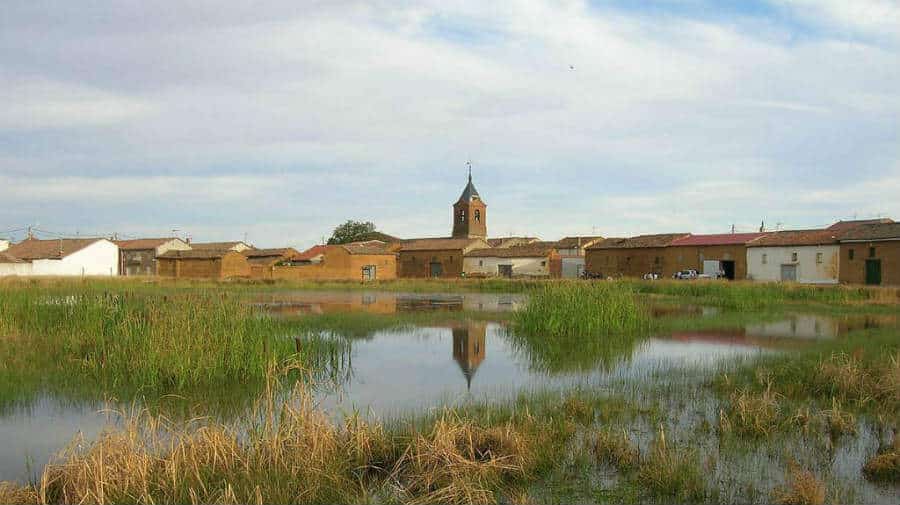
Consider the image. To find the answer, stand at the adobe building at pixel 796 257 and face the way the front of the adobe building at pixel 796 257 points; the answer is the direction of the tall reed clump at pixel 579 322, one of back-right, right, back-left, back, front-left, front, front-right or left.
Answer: front

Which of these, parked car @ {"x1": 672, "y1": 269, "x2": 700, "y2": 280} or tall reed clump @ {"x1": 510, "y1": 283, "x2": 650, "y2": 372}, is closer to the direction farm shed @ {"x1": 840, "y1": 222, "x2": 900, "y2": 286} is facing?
the tall reed clump

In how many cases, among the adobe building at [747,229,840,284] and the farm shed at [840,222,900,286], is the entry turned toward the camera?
2

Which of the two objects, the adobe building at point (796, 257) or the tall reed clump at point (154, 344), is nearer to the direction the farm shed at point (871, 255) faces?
the tall reed clump

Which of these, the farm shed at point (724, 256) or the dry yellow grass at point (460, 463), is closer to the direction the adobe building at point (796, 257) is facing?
the dry yellow grass

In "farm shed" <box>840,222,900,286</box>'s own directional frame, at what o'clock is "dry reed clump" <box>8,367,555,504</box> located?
The dry reed clump is roughly at 12 o'clock from the farm shed.

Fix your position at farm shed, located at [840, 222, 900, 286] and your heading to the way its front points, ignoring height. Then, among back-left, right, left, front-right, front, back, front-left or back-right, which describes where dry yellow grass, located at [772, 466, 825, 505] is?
front

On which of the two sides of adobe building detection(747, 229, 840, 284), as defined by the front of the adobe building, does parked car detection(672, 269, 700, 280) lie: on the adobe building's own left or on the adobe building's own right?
on the adobe building's own right

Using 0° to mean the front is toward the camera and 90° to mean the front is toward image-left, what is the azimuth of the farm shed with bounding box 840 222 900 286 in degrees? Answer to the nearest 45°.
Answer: approximately 0°

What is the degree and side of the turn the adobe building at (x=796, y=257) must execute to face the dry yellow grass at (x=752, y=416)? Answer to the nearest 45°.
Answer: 0° — it already faces it

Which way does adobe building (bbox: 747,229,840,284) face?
toward the camera

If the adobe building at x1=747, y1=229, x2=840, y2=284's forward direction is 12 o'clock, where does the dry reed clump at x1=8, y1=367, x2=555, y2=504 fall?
The dry reed clump is roughly at 12 o'clock from the adobe building.

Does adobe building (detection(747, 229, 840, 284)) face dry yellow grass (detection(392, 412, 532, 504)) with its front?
yes

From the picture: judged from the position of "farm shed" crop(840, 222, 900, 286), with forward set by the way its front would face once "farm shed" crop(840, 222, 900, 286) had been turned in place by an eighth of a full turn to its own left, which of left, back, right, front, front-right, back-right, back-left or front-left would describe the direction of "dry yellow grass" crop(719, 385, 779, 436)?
front-right

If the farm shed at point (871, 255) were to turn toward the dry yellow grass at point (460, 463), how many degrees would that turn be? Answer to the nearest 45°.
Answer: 0° — it already faces it

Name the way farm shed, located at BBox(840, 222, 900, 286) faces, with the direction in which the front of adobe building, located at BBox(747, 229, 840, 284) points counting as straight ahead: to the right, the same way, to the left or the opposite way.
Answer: the same way
